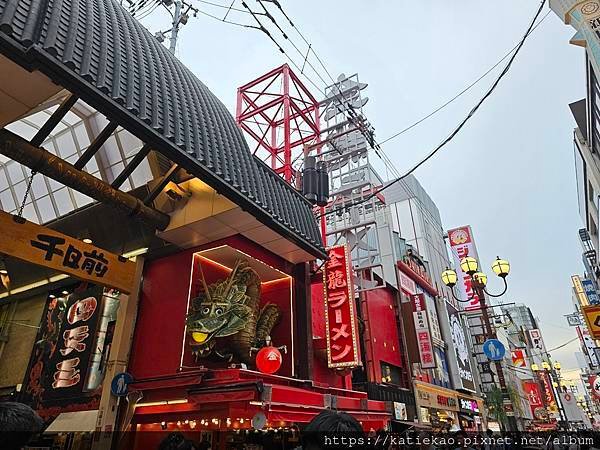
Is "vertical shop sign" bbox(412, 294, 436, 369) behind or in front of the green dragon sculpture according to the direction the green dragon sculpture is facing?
behind

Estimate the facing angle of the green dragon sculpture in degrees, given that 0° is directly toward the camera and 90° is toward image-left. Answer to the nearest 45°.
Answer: approximately 45°

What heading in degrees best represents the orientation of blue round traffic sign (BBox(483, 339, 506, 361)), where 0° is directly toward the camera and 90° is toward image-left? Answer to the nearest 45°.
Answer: approximately 0°

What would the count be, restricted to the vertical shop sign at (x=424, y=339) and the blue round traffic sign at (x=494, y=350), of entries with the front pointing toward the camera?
2

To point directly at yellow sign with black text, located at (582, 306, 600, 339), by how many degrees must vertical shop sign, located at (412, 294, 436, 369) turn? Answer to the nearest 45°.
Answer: approximately 45° to its left

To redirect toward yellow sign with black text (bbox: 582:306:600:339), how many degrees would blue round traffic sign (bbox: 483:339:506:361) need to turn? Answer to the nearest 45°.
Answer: approximately 135° to its left

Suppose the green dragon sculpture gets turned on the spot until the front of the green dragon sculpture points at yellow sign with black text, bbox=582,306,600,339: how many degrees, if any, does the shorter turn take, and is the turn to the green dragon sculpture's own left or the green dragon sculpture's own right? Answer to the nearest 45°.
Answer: approximately 135° to the green dragon sculpture's own left

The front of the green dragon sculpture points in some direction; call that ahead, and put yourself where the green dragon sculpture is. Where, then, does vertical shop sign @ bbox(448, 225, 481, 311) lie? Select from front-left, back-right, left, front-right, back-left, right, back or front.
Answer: back
